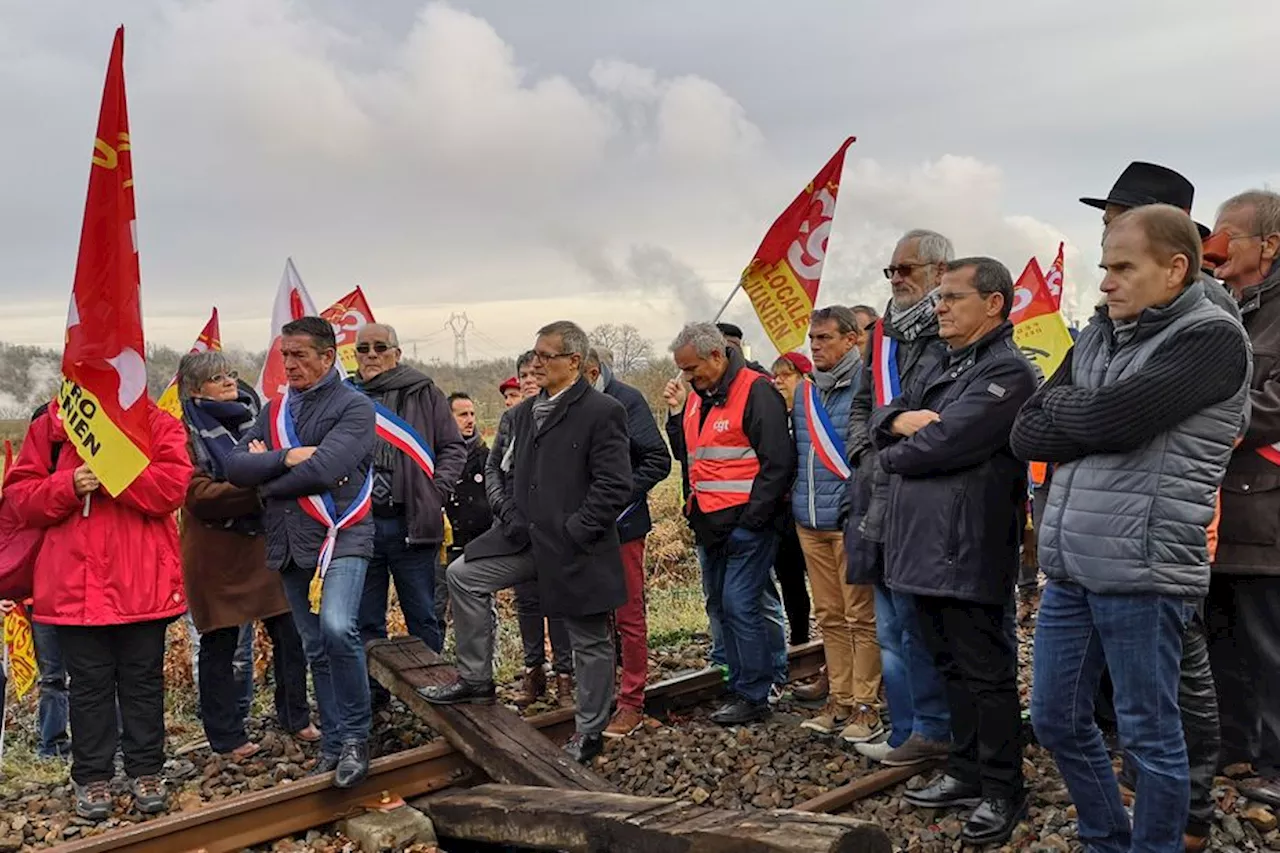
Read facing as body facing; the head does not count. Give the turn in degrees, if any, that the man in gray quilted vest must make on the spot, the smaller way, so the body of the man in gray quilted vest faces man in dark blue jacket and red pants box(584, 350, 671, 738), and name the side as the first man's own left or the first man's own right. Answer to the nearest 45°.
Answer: approximately 90° to the first man's own right

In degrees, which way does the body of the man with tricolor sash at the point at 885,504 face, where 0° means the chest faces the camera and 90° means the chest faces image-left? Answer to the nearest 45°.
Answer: approximately 45°

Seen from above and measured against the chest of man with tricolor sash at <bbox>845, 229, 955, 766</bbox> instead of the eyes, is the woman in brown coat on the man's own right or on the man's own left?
on the man's own right

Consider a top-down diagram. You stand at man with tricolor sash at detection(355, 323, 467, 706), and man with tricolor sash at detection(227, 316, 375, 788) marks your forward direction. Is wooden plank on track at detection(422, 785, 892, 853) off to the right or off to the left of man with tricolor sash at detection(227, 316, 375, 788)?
left

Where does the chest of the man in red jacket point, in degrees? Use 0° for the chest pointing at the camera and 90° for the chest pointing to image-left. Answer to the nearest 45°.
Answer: approximately 0°

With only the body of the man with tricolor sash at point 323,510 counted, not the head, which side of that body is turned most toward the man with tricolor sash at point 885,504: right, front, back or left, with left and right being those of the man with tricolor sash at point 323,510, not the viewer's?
left

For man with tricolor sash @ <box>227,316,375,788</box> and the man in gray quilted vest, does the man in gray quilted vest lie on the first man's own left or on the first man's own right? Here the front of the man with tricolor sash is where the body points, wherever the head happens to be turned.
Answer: on the first man's own left
